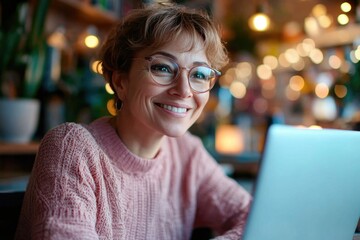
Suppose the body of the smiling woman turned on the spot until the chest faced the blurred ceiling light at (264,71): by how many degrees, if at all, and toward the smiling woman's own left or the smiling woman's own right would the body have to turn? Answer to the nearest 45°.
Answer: approximately 135° to the smiling woman's own left

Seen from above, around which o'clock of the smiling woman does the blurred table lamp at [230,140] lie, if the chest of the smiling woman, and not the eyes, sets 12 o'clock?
The blurred table lamp is roughly at 8 o'clock from the smiling woman.

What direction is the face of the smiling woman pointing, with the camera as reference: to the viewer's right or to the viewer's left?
to the viewer's right

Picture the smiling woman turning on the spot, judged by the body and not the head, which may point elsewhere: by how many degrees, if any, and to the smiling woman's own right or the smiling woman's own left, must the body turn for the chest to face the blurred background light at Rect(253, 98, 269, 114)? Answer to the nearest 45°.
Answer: approximately 135° to the smiling woman's own left

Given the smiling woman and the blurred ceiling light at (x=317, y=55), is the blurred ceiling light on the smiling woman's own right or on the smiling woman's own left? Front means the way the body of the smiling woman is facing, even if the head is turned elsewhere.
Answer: on the smiling woman's own left

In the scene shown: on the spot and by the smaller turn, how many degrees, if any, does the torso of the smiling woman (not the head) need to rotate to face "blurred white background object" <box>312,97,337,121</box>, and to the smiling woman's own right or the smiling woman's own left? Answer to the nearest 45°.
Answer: approximately 90° to the smiling woman's own left

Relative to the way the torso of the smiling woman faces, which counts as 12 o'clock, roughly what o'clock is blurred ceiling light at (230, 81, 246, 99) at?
The blurred ceiling light is roughly at 8 o'clock from the smiling woman.

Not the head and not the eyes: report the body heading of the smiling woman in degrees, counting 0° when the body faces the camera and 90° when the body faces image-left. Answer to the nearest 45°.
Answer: approximately 315°
